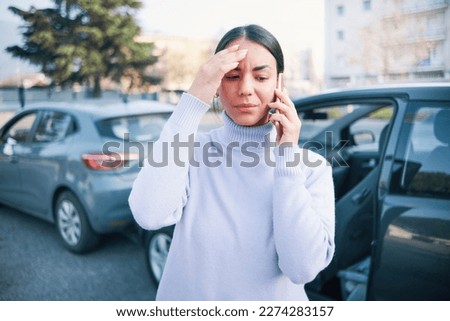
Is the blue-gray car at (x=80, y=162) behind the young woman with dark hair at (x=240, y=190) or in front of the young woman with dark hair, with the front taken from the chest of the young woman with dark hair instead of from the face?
behind

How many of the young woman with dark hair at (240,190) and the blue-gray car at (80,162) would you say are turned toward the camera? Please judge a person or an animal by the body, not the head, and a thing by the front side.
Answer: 1

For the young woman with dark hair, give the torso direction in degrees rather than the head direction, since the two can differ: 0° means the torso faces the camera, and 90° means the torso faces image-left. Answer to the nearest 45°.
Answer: approximately 0°

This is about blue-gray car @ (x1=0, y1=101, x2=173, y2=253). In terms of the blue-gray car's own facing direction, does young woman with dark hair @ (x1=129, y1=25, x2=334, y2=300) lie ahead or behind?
behind
